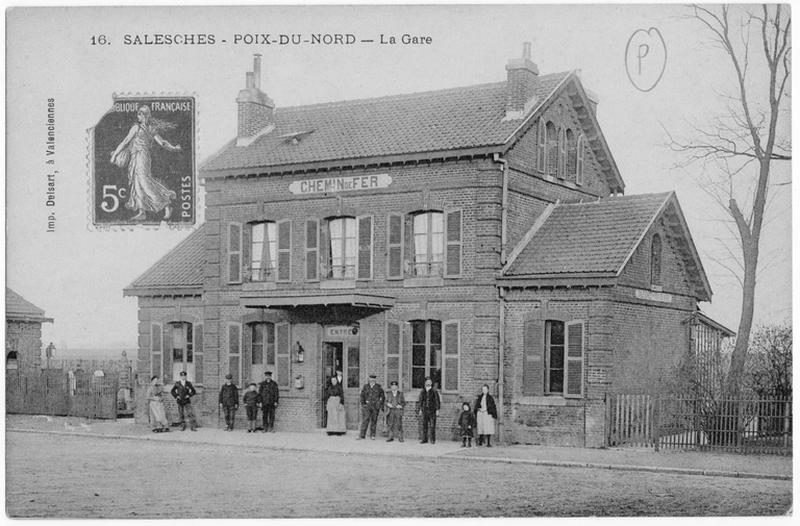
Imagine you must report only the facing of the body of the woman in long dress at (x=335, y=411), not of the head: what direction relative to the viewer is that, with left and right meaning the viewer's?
facing the viewer

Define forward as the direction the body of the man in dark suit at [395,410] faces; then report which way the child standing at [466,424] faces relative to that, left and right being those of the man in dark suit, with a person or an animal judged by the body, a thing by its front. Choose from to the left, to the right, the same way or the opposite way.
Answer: the same way

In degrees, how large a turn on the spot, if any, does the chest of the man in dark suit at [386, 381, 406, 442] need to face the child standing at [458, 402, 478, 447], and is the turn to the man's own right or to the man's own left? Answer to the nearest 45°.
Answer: approximately 45° to the man's own left

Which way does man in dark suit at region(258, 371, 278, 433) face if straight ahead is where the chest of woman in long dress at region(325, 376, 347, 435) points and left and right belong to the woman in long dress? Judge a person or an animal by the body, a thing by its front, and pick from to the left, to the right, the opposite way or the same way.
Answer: the same way

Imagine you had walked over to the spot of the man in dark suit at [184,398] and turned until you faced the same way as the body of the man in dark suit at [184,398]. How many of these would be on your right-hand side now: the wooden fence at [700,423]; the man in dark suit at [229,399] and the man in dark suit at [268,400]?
0

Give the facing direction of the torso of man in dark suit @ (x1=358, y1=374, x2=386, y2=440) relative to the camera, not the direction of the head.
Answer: toward the camera

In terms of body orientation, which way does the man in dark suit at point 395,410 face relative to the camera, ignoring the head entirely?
toward the camera

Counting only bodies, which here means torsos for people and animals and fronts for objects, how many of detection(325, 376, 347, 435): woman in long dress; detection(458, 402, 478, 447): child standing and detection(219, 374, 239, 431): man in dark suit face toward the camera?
3

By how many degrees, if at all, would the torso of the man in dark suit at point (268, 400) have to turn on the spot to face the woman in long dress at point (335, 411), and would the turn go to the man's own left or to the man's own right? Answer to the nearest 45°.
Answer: approximately 45° to the man's own left
